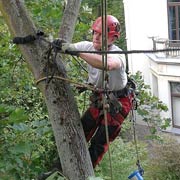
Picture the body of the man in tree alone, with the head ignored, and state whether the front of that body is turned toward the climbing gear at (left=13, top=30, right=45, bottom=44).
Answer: yes

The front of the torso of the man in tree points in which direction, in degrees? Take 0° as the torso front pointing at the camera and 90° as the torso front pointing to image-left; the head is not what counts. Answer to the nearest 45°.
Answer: approximately 45°

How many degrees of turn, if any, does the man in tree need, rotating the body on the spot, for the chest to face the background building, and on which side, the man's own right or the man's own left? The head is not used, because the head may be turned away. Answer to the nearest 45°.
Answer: approximately 135° to the man's own right
